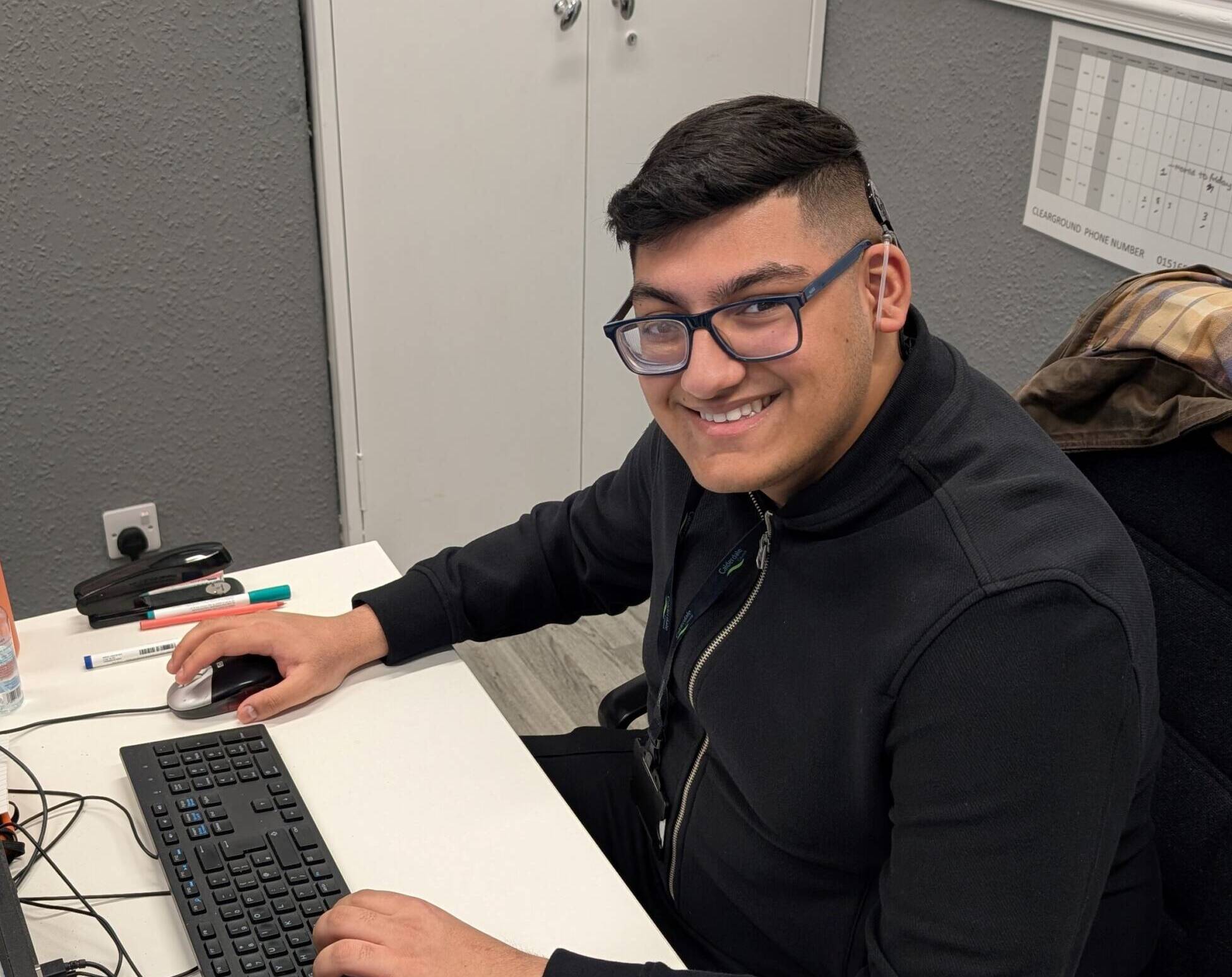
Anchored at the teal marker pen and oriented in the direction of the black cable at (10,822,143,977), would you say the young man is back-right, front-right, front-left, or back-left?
front-left

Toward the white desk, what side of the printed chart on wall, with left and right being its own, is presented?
front

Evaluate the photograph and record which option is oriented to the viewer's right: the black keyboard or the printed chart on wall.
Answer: the black keyboard

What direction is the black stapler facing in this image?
to the viewer's right

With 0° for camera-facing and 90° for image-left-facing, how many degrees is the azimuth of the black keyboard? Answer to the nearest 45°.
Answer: approximately 270°

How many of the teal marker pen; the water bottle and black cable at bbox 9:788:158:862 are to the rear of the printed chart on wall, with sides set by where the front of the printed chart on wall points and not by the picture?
0

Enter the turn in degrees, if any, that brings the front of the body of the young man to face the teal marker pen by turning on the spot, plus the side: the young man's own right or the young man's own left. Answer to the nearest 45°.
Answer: approximately 90° to the young man's own right

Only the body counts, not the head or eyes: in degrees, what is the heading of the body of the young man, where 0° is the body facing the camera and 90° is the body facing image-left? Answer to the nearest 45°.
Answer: approximately 45°

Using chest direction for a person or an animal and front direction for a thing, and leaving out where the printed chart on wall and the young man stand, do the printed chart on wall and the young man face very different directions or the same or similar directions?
same or similar directions

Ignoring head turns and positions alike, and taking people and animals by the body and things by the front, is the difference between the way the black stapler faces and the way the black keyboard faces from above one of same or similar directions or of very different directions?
same or similar directions

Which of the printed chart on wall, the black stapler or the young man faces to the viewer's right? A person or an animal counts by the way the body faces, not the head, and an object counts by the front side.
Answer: the black stapler

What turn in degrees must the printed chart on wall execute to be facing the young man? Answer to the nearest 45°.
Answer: approximately 45° to its left

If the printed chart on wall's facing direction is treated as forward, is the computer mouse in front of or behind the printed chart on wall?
in front
